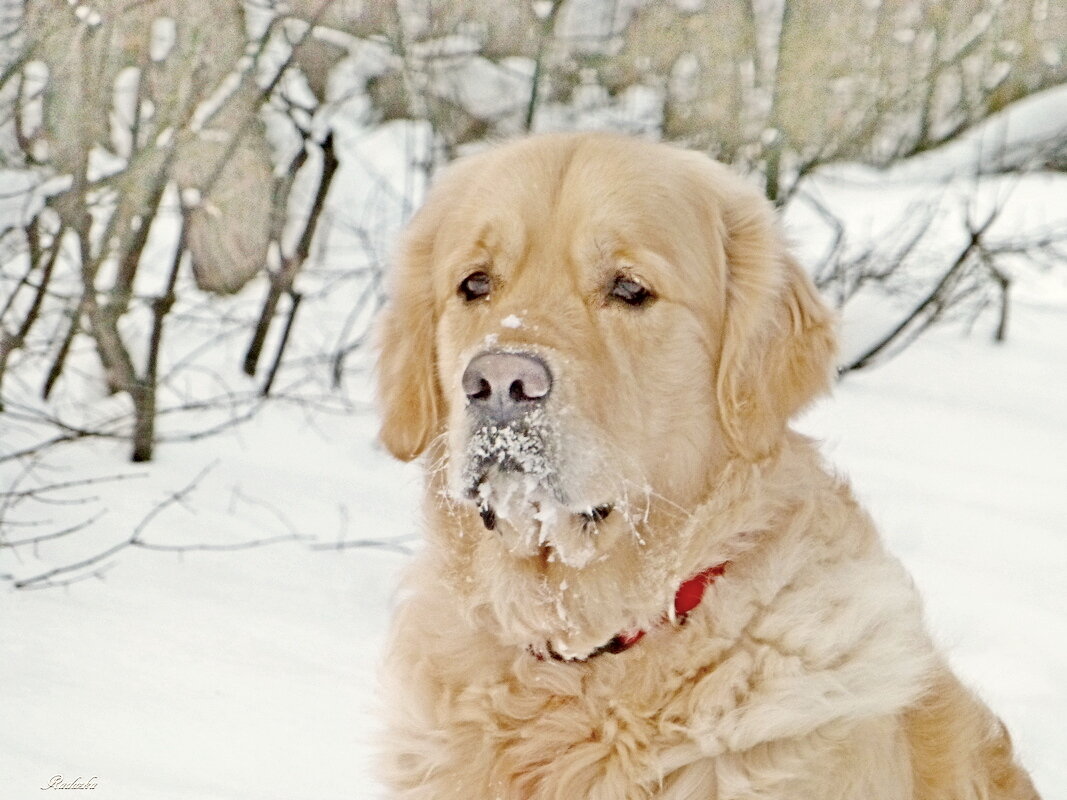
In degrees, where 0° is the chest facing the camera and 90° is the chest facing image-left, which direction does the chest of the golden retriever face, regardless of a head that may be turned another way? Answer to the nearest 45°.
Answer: approximately 45°
